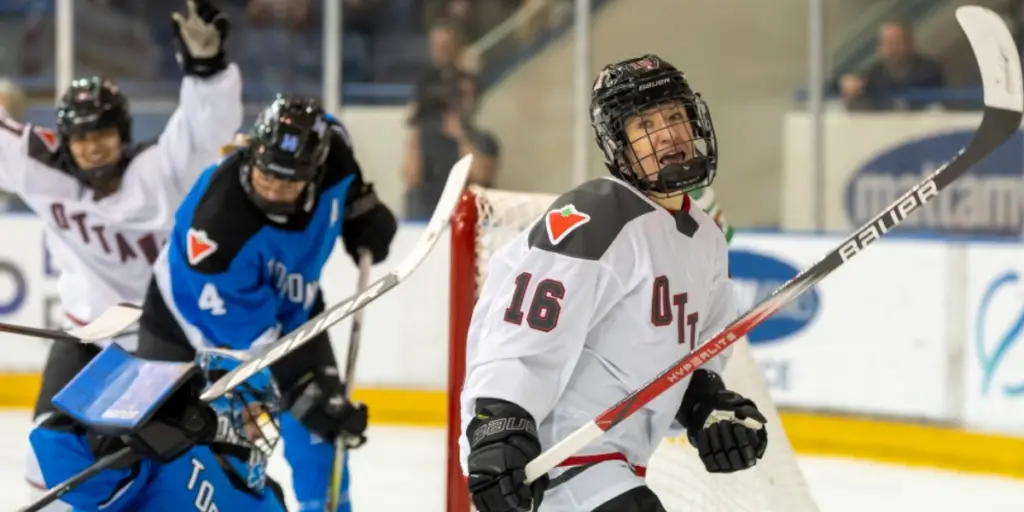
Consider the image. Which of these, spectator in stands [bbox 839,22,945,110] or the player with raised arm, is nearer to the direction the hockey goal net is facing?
the player with raised arm

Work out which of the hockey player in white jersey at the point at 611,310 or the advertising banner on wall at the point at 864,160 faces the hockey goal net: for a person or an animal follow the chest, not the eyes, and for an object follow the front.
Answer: the advertising banner on wall

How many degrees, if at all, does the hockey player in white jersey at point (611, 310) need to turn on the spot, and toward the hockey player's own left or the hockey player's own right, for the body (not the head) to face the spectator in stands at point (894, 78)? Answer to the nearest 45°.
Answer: approximately 135° to the hockey player's own left

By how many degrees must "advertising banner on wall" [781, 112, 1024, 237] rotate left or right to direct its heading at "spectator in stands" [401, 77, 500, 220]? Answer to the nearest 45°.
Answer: approximately 90° to its right

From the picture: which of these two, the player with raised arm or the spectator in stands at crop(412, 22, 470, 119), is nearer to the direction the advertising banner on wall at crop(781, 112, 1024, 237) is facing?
the player with raised arm

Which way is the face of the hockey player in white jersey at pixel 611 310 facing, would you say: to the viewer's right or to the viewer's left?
to the viewer's right

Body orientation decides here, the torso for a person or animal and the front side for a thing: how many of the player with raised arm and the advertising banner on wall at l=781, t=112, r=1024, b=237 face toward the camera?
2

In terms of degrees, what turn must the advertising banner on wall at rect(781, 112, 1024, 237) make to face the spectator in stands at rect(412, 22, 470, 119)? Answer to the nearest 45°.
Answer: approximately 90° to its right

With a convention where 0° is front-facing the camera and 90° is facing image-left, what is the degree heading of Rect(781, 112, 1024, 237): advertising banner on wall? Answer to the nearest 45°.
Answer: approximately 0°
